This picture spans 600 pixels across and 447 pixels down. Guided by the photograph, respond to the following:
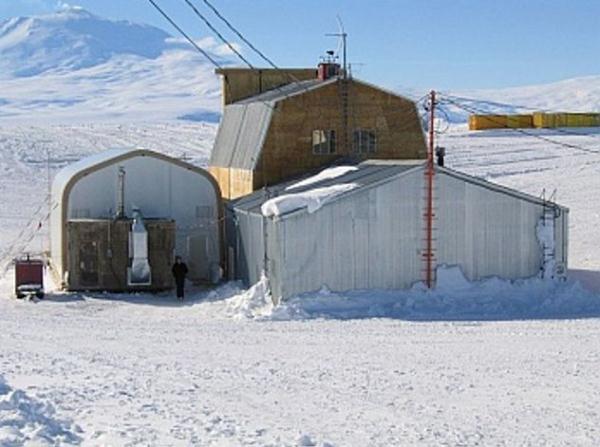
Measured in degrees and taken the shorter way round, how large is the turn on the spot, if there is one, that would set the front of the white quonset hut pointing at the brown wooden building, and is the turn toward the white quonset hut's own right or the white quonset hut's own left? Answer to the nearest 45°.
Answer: approximately 135° to the white quonset hut's own left

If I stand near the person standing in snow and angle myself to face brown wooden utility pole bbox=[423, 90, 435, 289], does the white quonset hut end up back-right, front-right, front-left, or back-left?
back-left

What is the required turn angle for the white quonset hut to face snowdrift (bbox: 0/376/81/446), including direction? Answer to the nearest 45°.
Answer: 0° — it already faces it

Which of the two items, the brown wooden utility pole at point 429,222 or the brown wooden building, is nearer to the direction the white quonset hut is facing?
the brown wooden utility pole

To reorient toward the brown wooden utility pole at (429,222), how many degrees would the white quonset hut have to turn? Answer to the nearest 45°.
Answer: approximately 45° to its left

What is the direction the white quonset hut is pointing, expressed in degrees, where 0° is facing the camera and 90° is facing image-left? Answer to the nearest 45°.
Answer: approximately 0°

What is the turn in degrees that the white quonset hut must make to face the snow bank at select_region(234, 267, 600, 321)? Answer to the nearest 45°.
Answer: approximately 45° to its left

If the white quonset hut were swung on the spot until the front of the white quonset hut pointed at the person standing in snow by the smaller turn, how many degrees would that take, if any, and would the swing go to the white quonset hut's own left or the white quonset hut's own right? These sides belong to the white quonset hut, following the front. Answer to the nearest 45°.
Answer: approximately 45° to the white quonset hut's own left
